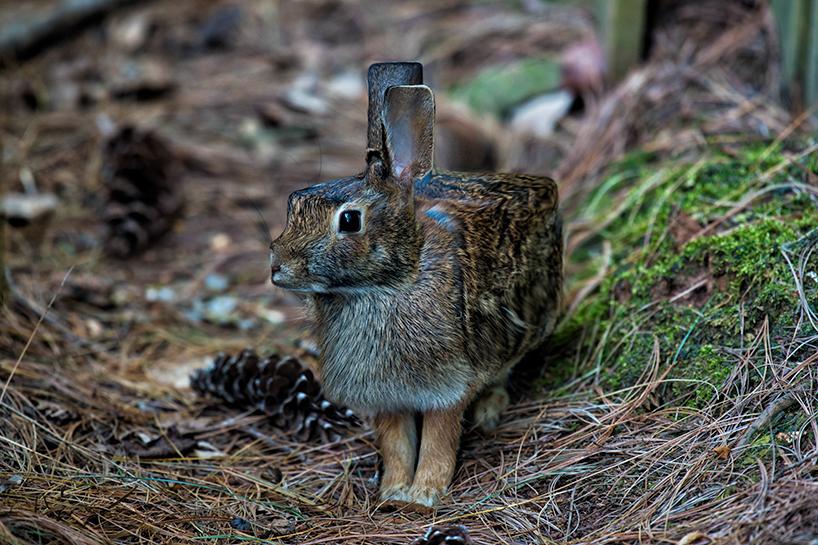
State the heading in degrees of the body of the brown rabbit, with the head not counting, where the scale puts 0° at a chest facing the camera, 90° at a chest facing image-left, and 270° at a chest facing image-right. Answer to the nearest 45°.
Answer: approximately 45°

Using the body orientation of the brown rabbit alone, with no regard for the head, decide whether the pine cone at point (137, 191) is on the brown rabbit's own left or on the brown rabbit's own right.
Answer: on the brown rabbit's own right

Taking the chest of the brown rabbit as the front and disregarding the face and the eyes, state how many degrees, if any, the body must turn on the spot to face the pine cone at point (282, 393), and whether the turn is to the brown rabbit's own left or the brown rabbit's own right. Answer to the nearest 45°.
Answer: approximately 90° to the brown rabbit's own right

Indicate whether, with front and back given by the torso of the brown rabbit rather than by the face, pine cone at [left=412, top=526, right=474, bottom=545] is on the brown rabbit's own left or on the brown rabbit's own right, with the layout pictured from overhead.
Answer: on the brown rabbit's own left
